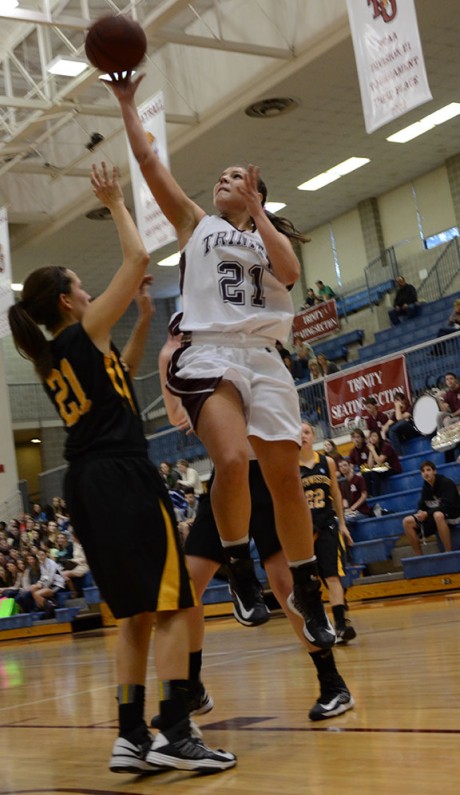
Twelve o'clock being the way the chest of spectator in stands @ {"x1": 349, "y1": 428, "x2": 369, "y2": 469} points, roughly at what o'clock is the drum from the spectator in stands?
The drum is roughly at 8 o'clock from the spectator in stands.

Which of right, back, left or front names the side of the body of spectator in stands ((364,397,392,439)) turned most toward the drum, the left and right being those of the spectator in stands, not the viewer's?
left

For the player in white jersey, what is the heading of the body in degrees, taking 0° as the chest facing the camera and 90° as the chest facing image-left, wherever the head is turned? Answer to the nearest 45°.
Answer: approximately 0°

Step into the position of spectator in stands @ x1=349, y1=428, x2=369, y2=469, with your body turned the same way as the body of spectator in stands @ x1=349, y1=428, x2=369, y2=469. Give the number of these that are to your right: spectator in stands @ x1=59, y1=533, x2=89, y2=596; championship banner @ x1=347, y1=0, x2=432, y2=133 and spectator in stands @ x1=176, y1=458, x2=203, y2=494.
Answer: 2

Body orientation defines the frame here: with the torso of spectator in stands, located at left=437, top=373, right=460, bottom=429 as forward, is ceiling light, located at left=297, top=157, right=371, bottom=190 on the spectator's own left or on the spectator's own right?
on the spectator's own right

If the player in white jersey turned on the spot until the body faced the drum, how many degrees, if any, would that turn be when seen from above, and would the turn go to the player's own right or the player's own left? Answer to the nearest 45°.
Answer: approximately 180°
